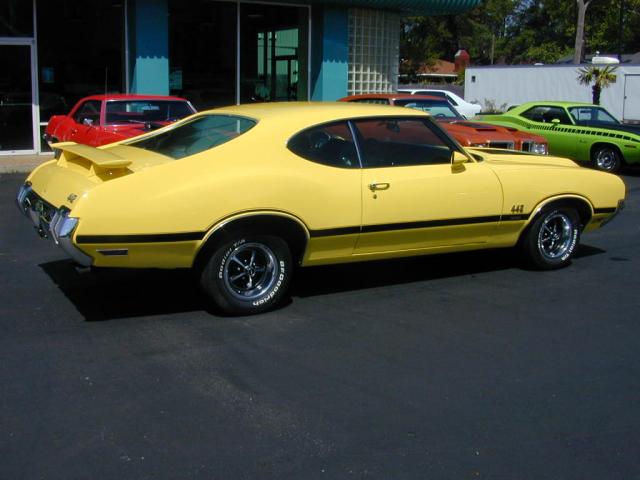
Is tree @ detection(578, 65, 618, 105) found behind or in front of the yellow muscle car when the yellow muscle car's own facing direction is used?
in front

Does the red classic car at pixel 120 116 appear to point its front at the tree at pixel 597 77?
no

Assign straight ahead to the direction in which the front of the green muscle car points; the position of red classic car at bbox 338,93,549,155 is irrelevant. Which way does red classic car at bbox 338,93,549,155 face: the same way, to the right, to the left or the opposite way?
the same way

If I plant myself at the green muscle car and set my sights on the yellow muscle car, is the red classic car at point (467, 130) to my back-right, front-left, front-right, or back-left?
front-right

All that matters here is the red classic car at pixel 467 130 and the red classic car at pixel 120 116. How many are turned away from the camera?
0

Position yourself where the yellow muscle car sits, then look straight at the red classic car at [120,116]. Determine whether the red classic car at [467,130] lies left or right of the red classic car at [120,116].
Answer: right

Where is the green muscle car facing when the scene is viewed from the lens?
facing the viewer and to the right of the viewer

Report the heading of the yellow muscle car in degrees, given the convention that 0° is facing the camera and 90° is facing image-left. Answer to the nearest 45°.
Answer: approximately 225°

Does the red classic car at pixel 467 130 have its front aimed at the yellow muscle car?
no

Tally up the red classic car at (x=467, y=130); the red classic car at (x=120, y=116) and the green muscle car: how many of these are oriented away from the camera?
0

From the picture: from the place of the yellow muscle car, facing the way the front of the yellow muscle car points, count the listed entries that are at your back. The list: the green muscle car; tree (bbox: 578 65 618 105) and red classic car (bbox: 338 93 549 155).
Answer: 0

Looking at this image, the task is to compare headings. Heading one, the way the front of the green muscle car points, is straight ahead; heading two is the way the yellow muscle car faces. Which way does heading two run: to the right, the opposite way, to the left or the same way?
to the left

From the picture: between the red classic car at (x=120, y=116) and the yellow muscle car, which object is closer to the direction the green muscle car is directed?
the yellow muscle car
